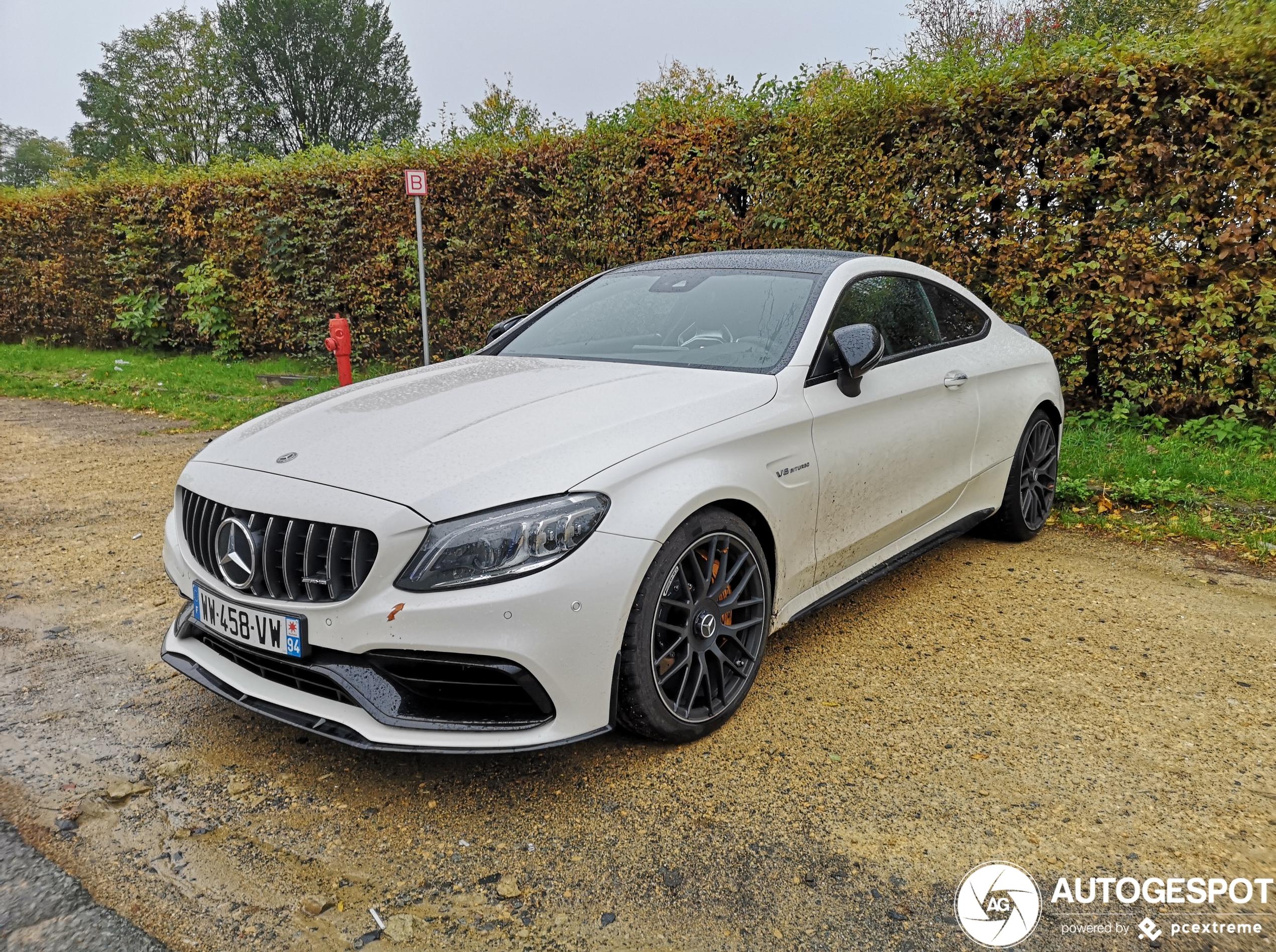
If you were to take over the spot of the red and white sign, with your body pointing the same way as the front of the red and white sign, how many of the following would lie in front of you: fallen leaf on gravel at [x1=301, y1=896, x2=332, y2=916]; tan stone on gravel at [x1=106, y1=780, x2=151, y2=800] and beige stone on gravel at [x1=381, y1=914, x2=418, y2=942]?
3

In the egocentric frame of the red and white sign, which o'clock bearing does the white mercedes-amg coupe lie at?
The white mercedes-amg coupe is roughly at 12 o'clock from the red and white sign.

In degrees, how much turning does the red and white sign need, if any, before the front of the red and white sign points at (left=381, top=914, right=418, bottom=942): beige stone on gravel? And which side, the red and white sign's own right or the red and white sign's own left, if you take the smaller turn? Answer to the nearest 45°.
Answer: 0° — it already faces it

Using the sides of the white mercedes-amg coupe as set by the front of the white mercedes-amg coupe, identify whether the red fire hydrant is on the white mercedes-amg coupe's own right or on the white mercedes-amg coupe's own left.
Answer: on the white mercedes-amg coupe's own right

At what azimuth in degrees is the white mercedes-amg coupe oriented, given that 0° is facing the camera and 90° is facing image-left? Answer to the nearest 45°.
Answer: approximately 45°

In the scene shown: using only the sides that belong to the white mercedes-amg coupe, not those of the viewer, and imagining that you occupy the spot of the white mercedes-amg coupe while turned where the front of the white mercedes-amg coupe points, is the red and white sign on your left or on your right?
on your right

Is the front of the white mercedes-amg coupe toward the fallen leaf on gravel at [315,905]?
yes
